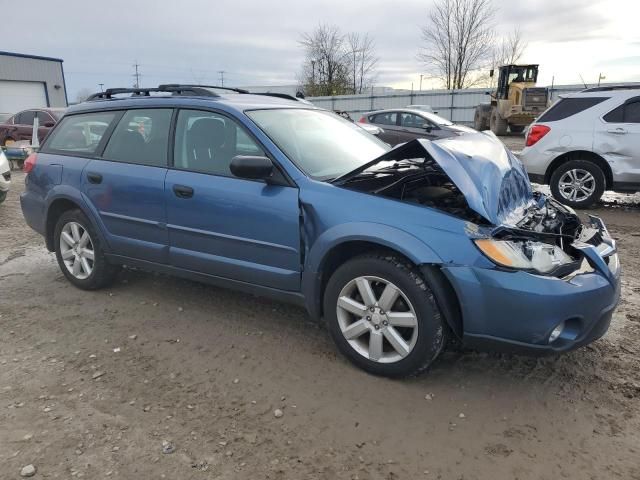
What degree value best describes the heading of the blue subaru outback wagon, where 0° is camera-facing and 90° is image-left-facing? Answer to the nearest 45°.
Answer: approximately 315°

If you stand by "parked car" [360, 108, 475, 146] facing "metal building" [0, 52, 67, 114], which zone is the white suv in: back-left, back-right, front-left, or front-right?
back-left

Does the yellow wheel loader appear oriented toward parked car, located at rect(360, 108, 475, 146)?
no

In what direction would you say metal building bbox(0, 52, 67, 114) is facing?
toward the camera

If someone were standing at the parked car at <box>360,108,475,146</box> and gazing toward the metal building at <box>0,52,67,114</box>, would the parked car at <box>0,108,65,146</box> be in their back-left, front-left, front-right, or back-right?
front-left

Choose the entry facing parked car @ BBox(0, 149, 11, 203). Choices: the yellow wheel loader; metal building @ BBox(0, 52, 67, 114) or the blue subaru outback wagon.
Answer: the metal building

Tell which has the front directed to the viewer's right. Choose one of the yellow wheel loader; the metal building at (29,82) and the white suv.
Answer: the white suv

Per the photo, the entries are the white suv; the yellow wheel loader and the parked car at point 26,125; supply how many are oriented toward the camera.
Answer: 0

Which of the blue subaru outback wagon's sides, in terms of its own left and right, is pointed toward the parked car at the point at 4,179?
back

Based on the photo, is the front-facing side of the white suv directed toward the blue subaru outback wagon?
no

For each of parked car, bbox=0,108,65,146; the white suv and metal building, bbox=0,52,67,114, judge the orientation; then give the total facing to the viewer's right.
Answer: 1

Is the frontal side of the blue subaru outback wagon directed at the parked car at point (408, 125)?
no

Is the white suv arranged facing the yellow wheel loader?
no

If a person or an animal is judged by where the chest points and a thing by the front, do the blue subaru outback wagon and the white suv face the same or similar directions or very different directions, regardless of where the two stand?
same or similar directions

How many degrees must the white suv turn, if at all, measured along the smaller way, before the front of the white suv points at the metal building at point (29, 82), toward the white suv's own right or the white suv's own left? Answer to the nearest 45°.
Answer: approximately 135° to the white suv's own left

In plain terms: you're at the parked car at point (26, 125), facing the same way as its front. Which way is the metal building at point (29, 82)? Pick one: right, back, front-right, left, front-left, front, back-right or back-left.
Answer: left

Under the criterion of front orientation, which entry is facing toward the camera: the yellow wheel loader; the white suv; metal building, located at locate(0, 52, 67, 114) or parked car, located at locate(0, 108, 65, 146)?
the metal building

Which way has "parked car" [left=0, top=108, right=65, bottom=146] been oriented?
to the viewer's left
